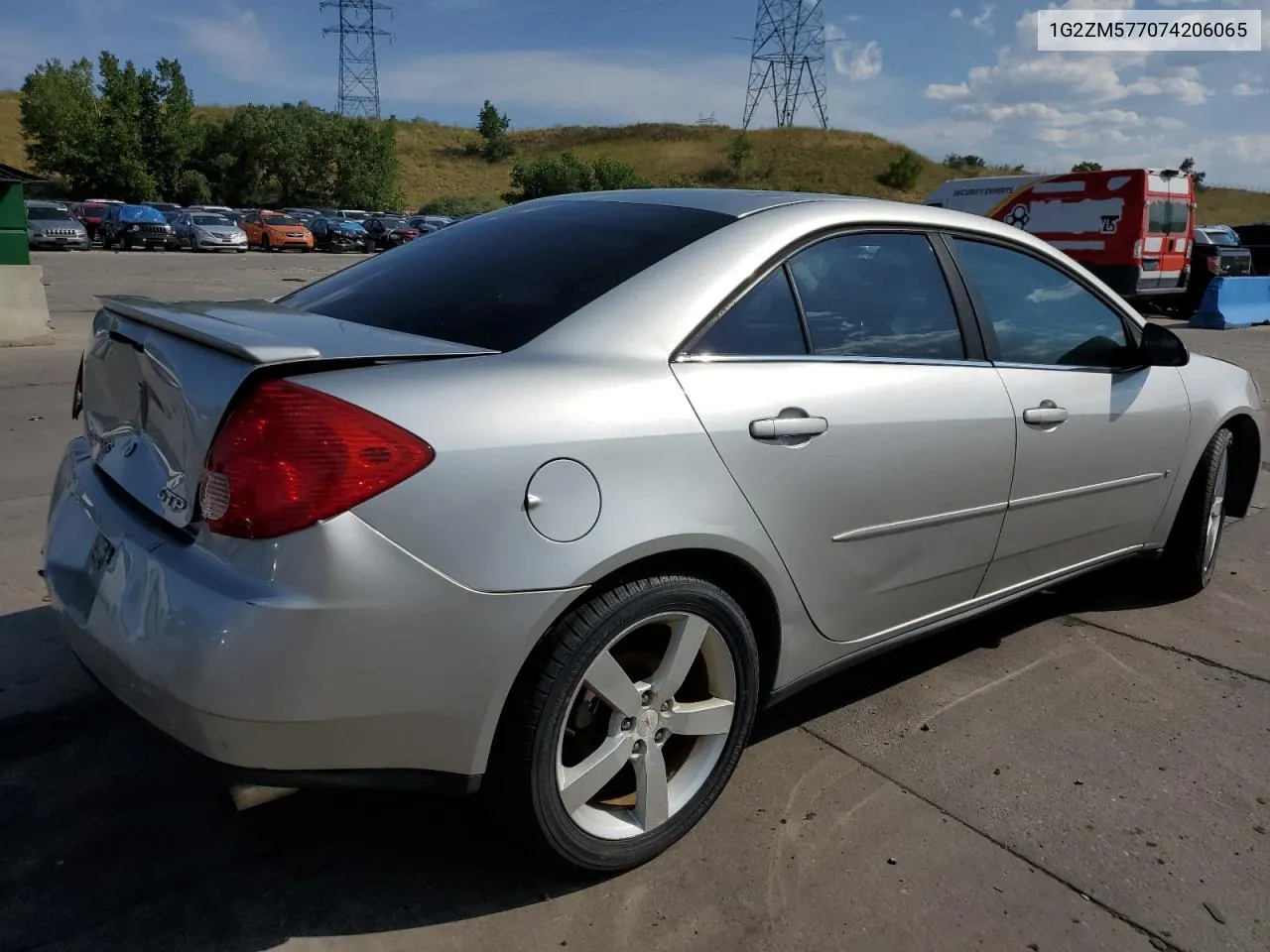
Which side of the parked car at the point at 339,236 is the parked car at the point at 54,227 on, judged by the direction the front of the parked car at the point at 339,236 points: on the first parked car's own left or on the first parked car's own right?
on the first parked car's own right

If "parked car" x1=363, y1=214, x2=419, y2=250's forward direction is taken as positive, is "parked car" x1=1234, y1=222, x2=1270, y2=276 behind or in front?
in front

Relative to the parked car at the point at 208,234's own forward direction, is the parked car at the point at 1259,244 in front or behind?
in front

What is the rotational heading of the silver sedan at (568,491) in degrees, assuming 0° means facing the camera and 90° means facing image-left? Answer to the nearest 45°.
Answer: approximately 225°

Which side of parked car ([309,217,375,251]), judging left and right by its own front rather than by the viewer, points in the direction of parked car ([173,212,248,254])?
right

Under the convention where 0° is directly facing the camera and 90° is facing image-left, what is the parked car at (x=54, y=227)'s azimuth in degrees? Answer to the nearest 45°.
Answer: approximately 315°

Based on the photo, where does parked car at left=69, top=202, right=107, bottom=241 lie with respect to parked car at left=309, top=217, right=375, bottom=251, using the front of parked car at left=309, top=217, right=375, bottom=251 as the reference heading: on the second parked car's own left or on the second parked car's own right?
on the second parked car's own right

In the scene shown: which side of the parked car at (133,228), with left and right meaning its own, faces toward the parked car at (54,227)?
right

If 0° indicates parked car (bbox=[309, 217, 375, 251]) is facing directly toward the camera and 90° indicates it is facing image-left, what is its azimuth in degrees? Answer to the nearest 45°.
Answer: approximately 315°

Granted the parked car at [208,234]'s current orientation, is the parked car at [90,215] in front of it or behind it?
behind

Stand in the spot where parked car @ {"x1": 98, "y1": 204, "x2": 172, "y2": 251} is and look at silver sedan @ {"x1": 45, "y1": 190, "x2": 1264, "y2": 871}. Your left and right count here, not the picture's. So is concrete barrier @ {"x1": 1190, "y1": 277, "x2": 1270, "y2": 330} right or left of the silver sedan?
left

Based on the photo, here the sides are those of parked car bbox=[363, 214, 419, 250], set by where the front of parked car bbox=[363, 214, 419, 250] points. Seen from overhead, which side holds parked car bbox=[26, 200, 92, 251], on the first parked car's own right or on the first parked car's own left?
on the first parked car's own right
